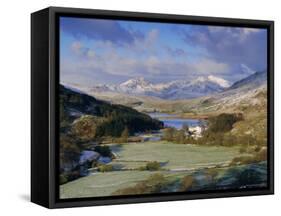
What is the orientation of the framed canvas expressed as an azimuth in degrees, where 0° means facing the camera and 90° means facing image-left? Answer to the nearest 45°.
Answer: approximately 315°
